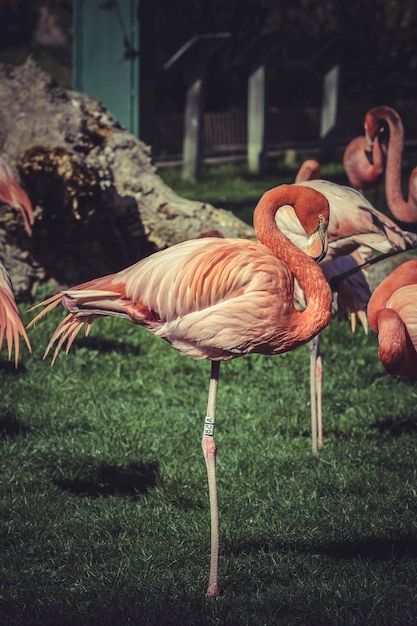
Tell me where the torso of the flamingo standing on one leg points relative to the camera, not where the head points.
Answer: to the viewer's right

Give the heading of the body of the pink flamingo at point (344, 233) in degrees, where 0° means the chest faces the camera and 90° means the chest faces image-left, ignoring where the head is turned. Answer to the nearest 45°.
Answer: approximately 90°

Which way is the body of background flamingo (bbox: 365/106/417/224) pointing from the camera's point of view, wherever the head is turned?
to the viewer's left

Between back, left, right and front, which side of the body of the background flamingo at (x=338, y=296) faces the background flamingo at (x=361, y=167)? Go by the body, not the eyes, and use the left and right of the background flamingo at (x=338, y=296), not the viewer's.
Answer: right

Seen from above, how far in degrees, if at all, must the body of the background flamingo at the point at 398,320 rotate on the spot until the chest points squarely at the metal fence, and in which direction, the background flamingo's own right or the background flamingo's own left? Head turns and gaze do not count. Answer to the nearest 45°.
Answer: approximately 90° to the background flamingo's own right

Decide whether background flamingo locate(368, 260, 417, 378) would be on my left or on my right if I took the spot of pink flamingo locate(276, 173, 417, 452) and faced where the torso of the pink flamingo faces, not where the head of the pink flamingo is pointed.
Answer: on my left

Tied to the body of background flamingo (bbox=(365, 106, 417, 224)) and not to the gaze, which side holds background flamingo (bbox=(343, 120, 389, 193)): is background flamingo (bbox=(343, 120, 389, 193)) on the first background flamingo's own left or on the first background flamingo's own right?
on the first background flamingo's own right

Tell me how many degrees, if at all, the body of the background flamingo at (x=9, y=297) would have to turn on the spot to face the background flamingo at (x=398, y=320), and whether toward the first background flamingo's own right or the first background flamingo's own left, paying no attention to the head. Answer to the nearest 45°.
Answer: approximately 180°

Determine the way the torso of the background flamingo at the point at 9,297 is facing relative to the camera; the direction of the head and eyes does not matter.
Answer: to the viewer's left

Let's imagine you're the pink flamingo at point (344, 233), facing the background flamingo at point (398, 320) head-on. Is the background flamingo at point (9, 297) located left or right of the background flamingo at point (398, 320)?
right

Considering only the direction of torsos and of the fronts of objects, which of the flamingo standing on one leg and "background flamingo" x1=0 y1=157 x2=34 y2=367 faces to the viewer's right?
the flamingo standing on one leg

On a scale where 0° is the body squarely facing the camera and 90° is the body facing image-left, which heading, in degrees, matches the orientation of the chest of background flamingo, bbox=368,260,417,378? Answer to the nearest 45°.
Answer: approximately 90°

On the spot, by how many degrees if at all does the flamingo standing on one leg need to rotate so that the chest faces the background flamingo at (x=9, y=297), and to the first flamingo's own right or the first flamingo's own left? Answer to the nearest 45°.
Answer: approximately 180°

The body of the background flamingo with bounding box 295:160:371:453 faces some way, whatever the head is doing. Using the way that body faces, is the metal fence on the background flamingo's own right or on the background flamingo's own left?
on the background flamingo's own right
